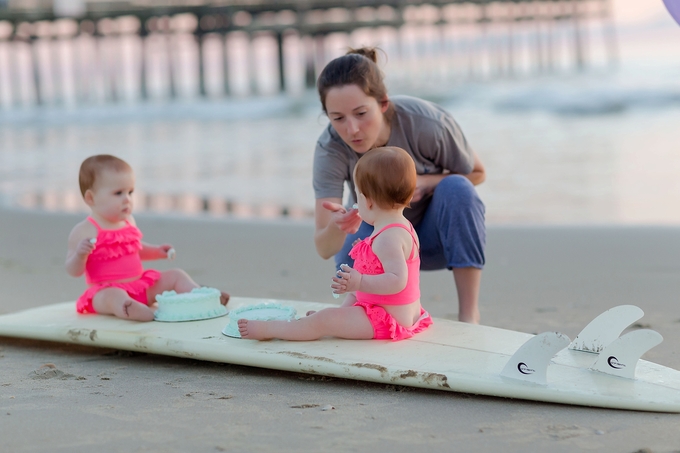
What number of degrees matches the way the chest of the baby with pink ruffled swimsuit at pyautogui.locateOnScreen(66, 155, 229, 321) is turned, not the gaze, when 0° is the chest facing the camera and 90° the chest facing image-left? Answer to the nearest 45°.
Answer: approximately 315°

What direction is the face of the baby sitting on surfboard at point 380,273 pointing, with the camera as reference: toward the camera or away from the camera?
away from the camera

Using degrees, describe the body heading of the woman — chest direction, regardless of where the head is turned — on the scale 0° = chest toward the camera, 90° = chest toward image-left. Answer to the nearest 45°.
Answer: approximately 45°

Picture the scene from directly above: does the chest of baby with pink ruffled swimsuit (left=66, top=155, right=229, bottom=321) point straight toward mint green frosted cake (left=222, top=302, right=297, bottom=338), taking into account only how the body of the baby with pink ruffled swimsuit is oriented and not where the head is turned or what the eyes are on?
yes

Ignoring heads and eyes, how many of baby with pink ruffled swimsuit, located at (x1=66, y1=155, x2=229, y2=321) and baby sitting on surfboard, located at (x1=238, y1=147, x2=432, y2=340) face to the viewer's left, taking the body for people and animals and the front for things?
1

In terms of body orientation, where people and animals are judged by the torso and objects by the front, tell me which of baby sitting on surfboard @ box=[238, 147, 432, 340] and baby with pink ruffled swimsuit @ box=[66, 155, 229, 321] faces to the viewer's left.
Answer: the baby sitting on surfboard

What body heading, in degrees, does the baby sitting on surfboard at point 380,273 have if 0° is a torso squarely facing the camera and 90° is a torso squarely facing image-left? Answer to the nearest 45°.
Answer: approximately 90°
